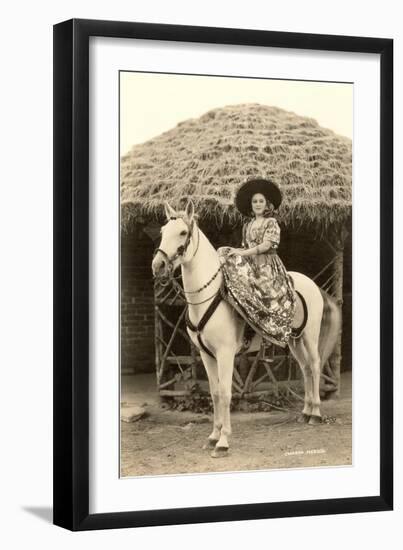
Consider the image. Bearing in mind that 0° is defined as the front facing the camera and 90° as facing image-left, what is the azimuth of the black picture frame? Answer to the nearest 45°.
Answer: approximately 315°
